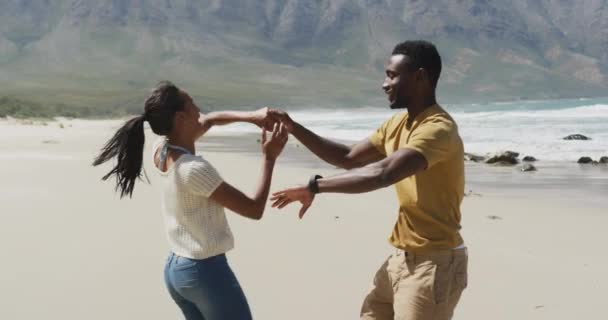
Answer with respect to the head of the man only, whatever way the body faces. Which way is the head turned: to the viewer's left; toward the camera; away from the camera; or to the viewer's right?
to the viewer's left

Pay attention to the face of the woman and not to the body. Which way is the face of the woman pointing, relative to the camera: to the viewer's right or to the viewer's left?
to the viewer's right

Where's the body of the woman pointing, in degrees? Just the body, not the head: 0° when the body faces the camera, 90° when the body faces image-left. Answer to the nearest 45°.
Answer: approximately 225°

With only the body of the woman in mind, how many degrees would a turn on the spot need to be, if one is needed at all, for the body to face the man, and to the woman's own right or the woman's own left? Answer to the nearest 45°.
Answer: approximately 45° to the woman's own right
